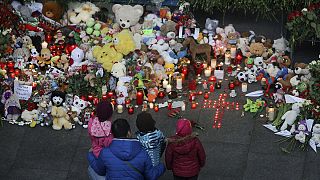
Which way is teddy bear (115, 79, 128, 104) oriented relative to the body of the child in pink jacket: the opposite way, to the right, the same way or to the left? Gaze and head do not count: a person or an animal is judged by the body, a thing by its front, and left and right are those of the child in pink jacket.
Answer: the opposite way

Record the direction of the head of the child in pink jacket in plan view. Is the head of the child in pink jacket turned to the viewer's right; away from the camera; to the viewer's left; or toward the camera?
away from the camera

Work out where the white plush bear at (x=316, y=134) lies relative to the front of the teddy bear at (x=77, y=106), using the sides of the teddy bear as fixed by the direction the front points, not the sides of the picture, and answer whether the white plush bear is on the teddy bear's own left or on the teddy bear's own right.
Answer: on the teddy bear's own left

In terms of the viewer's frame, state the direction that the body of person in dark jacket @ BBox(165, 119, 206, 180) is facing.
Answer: away from the camera

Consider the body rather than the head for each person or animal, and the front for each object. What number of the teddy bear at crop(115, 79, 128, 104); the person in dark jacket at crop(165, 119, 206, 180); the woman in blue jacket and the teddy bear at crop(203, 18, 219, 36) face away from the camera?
2

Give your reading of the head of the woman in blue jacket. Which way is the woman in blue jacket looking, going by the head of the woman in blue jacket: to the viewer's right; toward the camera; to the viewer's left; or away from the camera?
away from the camera

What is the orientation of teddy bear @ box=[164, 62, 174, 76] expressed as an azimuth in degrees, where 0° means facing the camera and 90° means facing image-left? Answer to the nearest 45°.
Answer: approximately 0°

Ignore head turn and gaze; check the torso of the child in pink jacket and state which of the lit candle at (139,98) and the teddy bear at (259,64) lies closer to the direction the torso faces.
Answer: the lit candle
